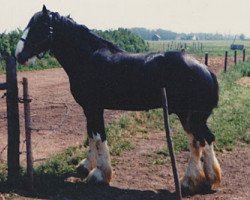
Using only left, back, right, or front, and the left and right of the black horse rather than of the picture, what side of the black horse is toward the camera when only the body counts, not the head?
left

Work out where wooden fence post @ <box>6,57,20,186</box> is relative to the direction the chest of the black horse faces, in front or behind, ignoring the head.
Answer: in front

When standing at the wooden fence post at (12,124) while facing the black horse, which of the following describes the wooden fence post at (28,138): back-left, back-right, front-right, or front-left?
front-right

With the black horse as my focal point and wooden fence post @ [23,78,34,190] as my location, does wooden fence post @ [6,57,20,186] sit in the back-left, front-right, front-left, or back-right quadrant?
back-left

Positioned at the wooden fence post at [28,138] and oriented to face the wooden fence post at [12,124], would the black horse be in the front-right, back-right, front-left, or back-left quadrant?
back-right

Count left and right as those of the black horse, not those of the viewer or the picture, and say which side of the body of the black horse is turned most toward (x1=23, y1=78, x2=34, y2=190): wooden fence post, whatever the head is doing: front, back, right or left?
front
